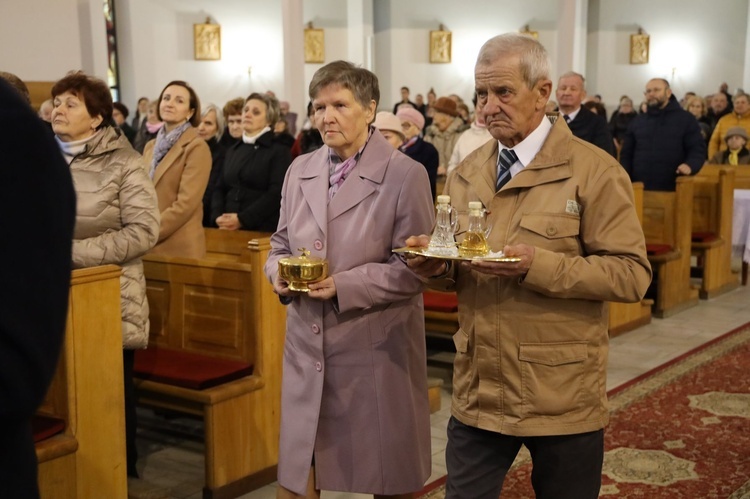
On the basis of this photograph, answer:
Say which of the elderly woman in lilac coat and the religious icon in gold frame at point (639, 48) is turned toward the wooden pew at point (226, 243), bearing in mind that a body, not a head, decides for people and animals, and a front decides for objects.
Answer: the religious icon in gold frame

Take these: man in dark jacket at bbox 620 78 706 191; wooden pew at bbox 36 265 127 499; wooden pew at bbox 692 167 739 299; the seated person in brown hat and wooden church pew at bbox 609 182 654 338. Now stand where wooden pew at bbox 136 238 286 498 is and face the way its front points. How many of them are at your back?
4

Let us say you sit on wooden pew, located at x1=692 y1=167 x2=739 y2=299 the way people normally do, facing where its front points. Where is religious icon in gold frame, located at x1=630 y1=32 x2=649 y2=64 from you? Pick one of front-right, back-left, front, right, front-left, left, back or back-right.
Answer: back-right

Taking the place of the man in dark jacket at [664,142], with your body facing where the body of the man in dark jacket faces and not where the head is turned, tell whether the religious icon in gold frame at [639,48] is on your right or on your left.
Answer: on your right

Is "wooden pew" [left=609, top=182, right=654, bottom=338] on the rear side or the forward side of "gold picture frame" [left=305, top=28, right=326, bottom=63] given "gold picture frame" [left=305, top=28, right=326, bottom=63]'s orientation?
on the forward side

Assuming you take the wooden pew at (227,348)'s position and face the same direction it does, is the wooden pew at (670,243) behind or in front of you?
behind

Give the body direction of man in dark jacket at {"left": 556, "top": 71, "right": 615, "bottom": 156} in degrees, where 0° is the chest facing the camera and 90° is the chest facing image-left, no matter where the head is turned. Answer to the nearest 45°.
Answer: approximately 45°

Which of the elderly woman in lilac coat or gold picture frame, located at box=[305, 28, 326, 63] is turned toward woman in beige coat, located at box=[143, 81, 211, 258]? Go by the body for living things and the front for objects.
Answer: the gold picture frame

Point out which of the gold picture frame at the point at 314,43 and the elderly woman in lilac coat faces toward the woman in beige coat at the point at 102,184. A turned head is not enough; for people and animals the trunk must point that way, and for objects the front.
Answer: the gold picture frame

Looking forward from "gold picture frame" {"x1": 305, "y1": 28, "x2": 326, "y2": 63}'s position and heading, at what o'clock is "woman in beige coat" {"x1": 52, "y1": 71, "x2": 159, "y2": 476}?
The woman in beige coat is roughly at 12 o'clock from the gold picture frame.

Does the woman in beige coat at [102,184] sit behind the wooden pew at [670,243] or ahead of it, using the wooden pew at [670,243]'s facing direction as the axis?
ahead
